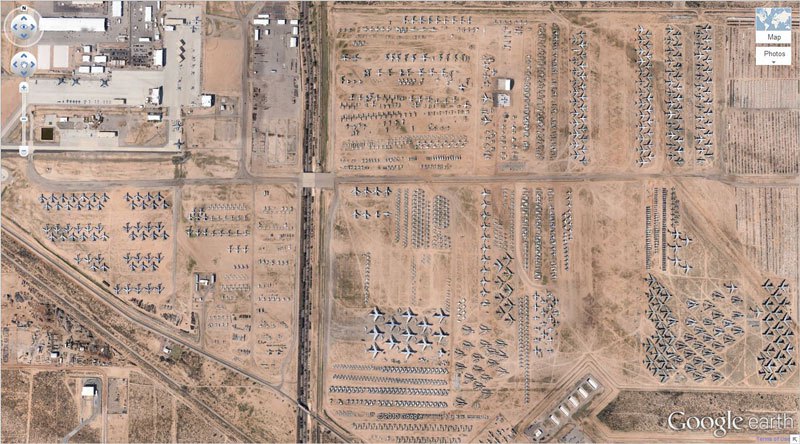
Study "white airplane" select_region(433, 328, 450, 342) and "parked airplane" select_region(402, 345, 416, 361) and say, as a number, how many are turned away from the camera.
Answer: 2

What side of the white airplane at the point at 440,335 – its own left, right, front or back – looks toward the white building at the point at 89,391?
left

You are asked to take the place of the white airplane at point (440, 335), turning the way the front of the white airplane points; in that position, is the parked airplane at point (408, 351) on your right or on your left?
on your left

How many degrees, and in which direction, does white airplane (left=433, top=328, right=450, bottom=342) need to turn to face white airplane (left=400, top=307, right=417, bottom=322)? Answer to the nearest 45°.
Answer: approximately 90° to its left

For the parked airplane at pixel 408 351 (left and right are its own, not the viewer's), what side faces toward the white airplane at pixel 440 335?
right
